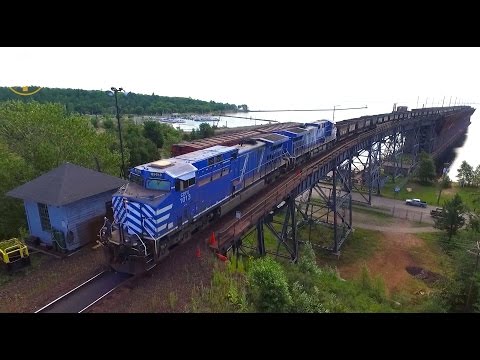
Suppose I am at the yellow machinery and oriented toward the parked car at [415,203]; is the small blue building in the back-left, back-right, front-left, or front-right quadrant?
front-left

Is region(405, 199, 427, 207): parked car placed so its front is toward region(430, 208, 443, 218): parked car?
no

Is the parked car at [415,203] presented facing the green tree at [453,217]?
no

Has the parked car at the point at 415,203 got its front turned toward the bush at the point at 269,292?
no

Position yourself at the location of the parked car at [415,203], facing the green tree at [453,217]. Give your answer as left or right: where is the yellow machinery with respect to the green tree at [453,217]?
right
